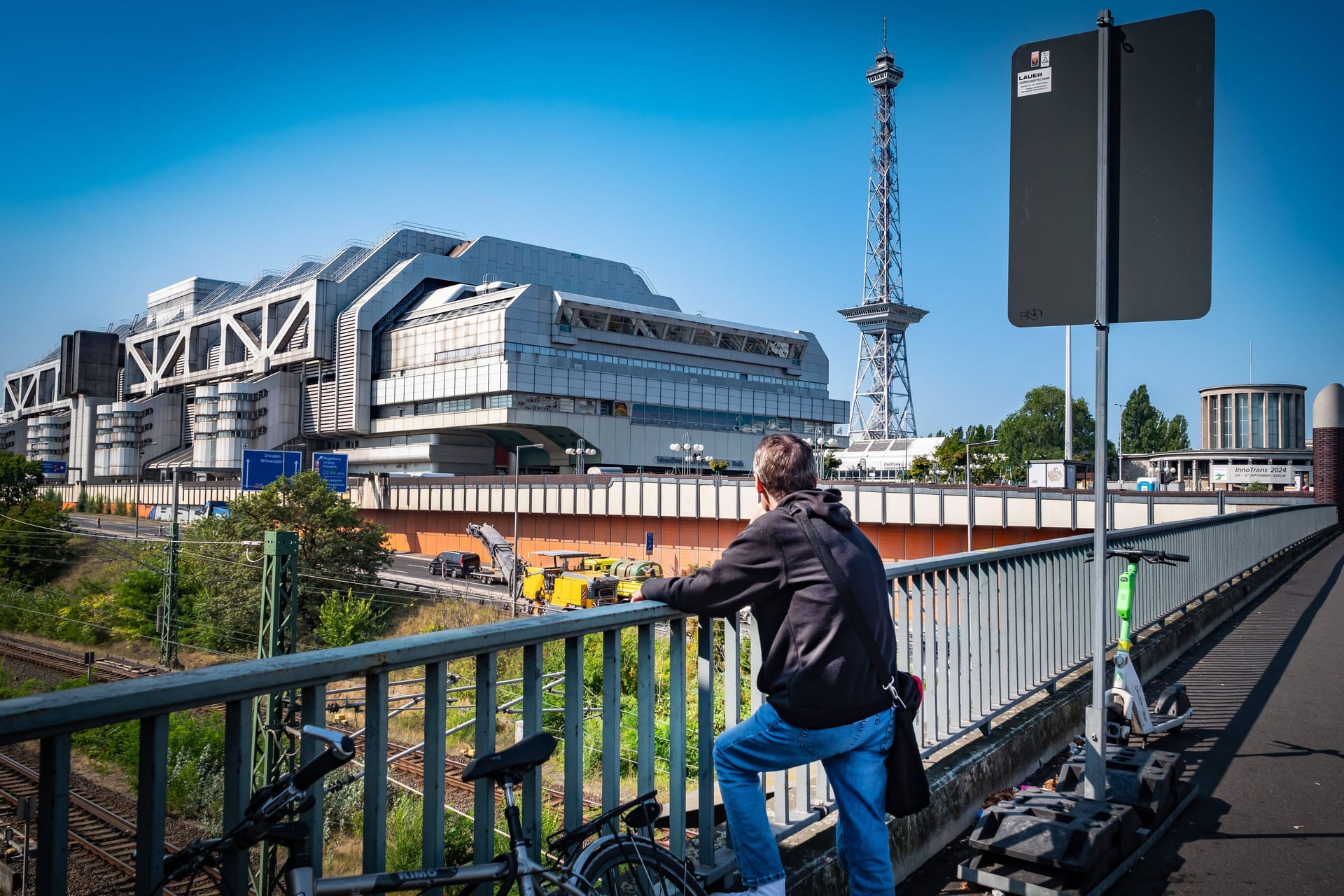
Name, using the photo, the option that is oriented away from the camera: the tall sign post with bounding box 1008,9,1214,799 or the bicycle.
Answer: the tall sign post

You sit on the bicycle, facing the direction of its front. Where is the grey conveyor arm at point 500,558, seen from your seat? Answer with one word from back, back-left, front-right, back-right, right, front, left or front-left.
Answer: right

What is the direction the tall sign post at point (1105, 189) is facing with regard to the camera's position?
facing away from the viewer

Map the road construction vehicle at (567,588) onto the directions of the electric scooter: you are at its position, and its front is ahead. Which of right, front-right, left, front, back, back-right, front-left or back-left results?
right

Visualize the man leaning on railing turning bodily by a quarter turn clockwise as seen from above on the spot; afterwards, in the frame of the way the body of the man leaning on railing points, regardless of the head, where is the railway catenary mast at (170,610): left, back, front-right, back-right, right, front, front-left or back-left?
left

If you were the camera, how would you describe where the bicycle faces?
facing to the left of the viewer

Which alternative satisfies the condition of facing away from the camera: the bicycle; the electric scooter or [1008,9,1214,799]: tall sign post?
the tall sign post

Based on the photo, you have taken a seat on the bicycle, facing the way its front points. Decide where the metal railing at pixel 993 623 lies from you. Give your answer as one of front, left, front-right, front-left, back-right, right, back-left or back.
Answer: back-right

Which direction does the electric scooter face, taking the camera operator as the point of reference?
facing the viewer and to the left of the viewer

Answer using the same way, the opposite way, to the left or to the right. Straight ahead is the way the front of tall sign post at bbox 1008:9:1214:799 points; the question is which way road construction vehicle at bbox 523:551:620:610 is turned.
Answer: to the left

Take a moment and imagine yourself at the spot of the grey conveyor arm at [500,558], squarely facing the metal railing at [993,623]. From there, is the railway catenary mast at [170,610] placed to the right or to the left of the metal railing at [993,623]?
right

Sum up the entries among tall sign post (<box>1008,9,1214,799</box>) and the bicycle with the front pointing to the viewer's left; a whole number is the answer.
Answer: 1

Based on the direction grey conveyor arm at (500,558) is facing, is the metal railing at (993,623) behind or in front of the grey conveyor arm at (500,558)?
behind

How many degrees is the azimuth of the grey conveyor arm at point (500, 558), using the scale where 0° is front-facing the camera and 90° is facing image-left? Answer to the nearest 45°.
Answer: approximately 135°

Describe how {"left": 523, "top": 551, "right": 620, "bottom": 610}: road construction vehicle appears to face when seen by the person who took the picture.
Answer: facing away from the viewer and to the left of the viewer

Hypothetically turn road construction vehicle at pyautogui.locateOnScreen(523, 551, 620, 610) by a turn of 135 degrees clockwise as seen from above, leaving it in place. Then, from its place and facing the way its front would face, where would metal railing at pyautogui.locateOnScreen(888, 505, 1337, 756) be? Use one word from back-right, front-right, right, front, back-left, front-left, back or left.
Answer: right

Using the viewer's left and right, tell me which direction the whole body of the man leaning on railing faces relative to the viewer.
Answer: facing away from the viewer and to the left of the viewer

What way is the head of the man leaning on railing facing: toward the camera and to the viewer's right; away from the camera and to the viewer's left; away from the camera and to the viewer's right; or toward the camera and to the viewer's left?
away from the camera and to the viewer's left
